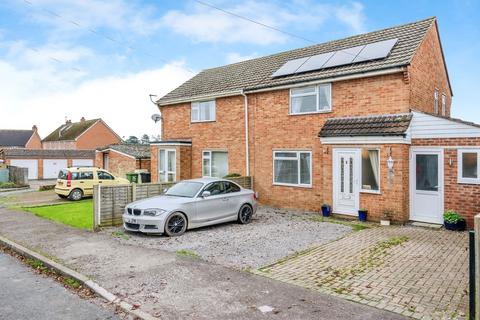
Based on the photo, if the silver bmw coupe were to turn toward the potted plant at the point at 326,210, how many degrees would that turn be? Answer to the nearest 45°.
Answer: approximately 135° to its left

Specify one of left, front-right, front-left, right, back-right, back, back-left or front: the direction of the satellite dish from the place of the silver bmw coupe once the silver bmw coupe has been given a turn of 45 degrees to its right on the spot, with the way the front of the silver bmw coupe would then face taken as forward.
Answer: right

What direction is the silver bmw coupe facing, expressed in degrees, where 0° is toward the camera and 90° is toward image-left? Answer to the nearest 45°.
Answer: approximately 45°

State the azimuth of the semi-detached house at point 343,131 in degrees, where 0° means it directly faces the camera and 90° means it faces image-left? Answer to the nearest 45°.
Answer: approximately 45°

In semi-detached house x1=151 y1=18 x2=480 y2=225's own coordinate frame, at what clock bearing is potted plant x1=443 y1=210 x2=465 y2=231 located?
The potted plant is roughly at 9 o'clock from the semi-detached house.
